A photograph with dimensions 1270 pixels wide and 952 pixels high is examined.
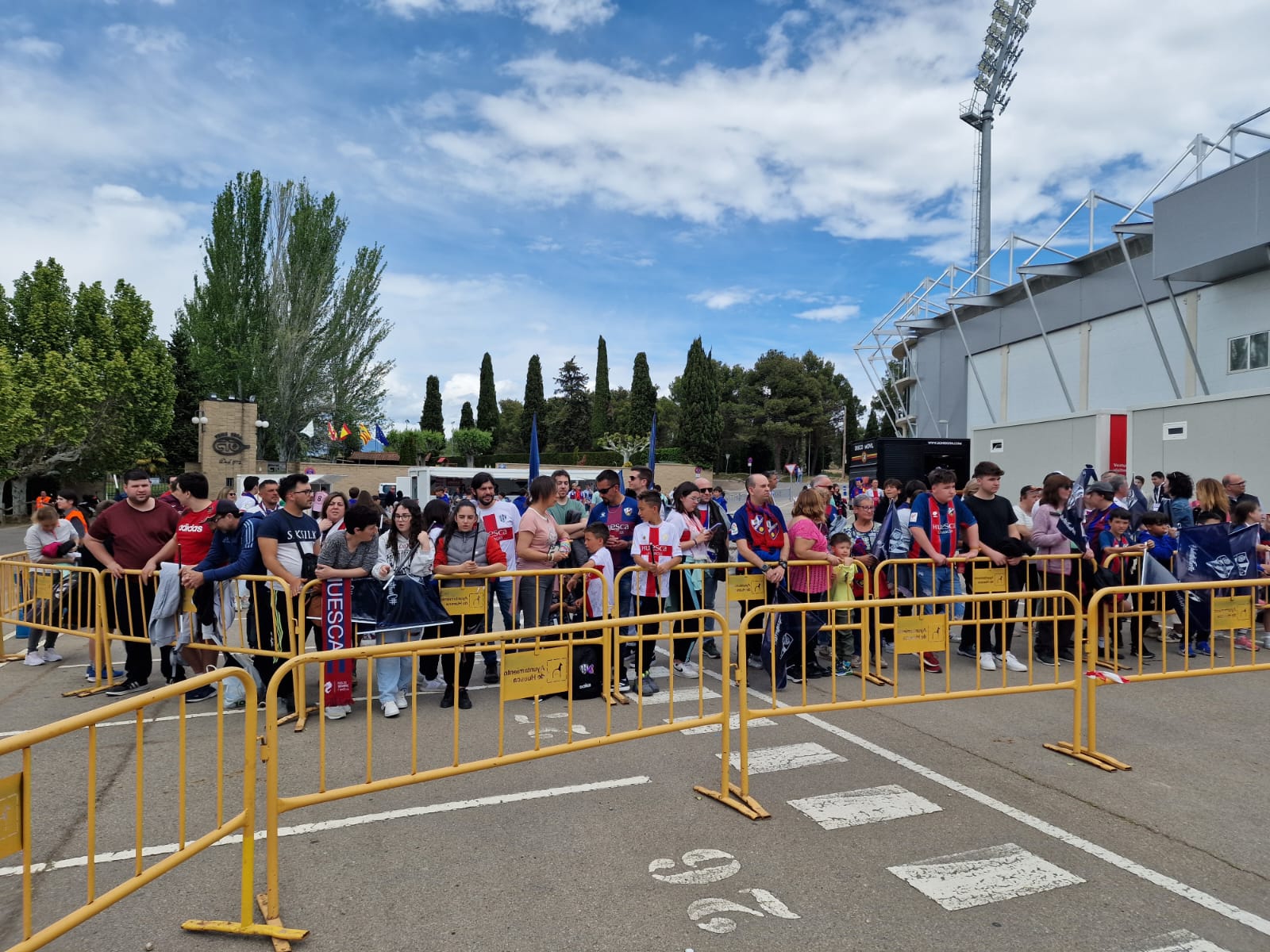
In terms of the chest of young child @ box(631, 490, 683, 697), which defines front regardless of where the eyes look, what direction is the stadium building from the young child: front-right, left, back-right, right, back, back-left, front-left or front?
back-left

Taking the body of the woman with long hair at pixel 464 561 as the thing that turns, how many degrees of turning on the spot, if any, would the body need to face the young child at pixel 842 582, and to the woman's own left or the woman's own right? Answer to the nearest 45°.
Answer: approximately 90° to the woman's own left

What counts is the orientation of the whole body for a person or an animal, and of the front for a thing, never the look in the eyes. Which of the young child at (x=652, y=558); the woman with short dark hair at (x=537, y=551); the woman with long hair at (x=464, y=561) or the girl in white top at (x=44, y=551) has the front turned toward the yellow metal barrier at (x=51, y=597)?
the girl in white top

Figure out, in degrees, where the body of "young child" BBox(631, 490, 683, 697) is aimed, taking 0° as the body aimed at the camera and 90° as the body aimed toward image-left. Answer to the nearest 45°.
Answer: approximately 0°

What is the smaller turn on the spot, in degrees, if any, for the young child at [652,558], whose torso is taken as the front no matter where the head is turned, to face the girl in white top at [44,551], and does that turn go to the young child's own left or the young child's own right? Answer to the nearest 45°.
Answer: approximately 90° to the young child's own right

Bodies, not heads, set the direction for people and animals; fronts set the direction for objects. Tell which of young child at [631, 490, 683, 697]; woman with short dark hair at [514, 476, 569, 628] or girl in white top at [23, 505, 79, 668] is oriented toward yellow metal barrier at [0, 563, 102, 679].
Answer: the girl in white top

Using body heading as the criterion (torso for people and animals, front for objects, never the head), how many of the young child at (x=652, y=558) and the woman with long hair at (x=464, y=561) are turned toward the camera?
2

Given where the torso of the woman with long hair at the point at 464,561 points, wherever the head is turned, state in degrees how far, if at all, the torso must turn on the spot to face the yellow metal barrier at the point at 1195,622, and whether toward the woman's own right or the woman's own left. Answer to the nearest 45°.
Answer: approximately 90° to the woman's own left

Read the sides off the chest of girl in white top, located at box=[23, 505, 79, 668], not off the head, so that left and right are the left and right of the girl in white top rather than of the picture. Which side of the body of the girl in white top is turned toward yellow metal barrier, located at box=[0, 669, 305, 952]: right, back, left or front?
front

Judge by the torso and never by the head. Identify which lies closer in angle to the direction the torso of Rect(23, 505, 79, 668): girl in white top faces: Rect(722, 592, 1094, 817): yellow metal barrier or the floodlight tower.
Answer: the yellow metal barrier

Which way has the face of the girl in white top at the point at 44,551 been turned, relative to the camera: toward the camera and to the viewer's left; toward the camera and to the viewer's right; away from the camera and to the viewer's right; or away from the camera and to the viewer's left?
toward the camera and to the viewer's right

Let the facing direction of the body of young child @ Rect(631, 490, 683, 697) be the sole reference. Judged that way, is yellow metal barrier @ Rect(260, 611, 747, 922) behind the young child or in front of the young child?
in front

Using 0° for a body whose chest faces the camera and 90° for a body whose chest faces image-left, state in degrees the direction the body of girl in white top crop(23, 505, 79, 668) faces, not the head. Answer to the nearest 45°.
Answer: approximately 0°

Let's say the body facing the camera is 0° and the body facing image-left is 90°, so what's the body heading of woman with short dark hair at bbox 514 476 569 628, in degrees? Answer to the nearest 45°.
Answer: approximately 315°
